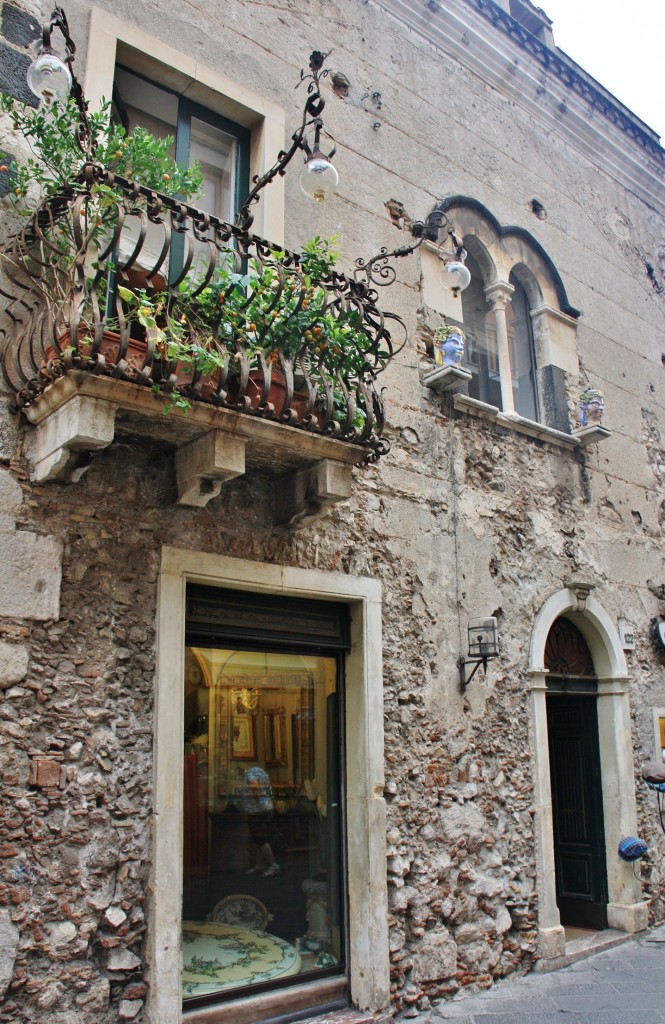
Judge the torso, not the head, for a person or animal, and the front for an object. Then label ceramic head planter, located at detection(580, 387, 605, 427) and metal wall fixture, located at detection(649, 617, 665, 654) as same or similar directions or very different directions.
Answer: same or similar directions

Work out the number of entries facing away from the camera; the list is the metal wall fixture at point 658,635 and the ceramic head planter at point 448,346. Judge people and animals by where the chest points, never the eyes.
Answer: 0

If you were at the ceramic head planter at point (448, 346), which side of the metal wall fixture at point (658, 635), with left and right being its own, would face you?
right

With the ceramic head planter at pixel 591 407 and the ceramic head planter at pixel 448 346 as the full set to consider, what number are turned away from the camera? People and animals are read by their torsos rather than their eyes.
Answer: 0

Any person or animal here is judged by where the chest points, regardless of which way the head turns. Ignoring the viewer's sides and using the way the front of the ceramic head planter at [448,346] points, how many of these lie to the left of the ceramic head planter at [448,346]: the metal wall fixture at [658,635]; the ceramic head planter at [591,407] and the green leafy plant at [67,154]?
2

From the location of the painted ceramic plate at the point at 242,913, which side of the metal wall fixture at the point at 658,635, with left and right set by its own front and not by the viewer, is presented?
right

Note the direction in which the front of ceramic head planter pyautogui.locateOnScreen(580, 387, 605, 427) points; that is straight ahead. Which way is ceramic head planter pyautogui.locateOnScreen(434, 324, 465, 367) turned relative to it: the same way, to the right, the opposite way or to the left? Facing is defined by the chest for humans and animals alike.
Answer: the same way

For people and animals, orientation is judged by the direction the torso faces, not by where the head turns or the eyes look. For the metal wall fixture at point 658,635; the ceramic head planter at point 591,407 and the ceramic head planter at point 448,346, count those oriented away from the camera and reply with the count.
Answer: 0
